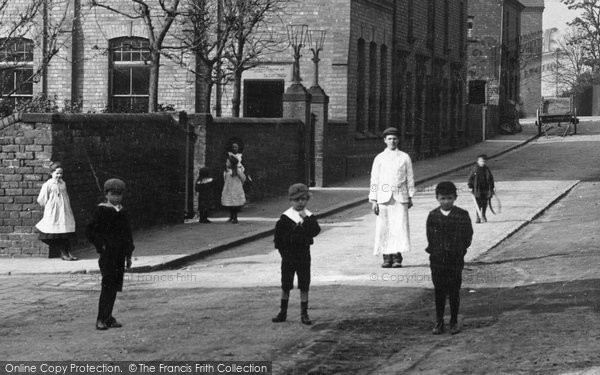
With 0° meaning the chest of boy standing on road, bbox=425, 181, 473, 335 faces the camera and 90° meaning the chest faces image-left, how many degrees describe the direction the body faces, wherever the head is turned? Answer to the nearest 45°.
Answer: approximately 0°

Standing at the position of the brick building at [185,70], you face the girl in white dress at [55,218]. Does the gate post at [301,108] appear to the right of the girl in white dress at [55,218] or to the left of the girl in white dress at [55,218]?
left

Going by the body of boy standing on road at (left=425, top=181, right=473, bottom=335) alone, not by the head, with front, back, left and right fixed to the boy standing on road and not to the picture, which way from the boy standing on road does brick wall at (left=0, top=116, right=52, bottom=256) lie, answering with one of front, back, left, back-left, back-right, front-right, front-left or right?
back-right

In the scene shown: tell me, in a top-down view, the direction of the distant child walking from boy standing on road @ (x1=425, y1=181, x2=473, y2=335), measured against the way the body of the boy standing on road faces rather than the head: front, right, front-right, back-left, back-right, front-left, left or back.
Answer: back

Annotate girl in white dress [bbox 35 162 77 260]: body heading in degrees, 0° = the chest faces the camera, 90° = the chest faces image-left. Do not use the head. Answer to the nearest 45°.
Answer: approximately 315°

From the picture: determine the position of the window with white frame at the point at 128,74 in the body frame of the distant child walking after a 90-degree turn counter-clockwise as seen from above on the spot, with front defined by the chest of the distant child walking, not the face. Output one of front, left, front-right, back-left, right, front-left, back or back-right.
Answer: back-left

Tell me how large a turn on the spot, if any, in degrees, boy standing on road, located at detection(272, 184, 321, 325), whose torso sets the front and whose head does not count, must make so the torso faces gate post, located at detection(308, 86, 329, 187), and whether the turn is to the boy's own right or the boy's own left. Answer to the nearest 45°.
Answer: approximately 180°

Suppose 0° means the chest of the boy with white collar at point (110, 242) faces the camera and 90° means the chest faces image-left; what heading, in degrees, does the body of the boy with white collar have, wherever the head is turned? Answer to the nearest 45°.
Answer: approximately 315°

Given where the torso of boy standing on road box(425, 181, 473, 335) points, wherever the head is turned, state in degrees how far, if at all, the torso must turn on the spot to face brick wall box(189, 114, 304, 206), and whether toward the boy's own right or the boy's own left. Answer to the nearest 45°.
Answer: approximately 180°

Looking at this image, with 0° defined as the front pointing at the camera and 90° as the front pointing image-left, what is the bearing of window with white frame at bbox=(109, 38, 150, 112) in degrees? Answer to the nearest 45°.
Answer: approximately 0°
